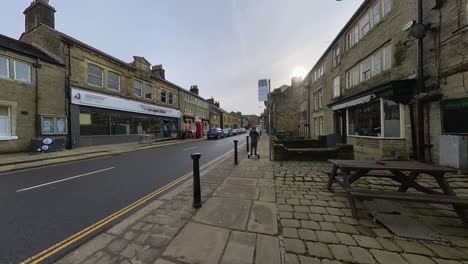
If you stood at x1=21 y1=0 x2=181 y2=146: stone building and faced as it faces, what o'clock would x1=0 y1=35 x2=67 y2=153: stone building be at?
x1=0 y1=35 x2=67 y2=153: stone building is roughly at 3 o'clock from x1=21 y1=0 x2=181 y2=146: stone building.

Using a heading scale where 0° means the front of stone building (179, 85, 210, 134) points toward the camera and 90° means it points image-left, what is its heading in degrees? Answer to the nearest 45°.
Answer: approximately 315°

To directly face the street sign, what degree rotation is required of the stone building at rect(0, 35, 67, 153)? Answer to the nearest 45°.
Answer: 0° — it already faces it

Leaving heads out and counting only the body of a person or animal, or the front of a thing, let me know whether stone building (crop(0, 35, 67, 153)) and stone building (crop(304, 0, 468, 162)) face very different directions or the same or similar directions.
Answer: very different directions

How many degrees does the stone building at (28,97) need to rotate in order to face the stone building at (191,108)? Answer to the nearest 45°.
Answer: approximately 90° to its left

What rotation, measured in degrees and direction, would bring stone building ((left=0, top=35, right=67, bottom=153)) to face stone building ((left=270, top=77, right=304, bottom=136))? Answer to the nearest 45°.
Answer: approximately 45° to its left

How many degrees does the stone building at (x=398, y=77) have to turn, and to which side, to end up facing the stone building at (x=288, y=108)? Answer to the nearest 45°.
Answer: approximately 90° to its right
